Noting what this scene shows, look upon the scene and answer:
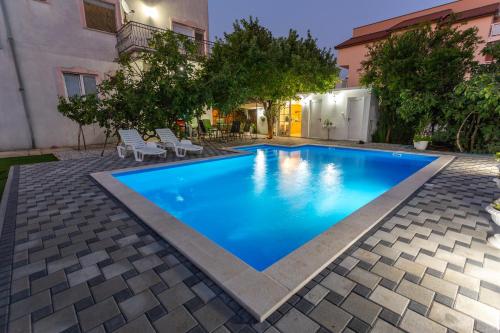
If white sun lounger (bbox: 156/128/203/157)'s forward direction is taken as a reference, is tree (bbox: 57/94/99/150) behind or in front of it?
behind

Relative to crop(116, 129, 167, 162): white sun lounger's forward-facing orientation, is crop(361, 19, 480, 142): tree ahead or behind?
ahead

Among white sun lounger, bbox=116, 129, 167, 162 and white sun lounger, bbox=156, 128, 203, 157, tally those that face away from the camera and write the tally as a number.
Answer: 0

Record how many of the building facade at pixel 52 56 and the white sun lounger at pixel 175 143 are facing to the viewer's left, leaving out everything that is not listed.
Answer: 0

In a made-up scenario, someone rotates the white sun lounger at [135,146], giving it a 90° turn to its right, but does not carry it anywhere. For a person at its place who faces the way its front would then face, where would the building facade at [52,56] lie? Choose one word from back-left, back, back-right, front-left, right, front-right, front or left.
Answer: right

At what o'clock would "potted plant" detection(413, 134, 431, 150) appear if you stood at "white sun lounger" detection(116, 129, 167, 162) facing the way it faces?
The potted plant is roughly at 11 o'clock from the white sun lounger.

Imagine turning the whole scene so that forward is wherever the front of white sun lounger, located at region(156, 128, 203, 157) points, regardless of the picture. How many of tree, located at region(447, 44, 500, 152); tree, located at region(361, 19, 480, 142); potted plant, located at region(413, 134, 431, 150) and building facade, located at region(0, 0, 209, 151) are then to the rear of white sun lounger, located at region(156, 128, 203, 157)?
1

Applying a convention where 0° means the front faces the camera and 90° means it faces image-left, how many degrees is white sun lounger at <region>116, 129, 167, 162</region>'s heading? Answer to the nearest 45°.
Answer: approximately 315°

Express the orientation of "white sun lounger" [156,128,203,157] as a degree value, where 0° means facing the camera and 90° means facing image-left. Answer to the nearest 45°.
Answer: approximately 315°
